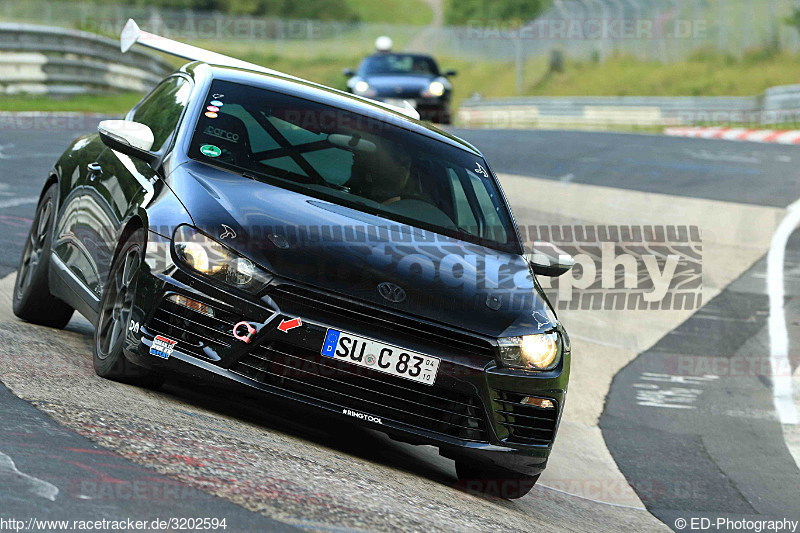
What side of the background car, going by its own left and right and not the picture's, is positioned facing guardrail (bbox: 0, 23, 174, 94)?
right

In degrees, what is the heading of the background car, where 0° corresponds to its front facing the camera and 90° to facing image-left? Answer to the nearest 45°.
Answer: approximately 0°

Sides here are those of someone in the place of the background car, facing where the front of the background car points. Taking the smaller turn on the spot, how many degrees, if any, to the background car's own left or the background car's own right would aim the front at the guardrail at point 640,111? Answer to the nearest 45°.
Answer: approximately 135° to the background car's own left

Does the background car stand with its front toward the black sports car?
yes

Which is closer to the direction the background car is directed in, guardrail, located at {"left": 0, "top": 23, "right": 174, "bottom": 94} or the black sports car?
the black sports car

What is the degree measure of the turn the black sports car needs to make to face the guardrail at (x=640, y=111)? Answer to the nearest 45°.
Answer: approximately 135° to its left

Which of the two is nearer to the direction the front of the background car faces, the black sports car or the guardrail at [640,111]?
the black sports car

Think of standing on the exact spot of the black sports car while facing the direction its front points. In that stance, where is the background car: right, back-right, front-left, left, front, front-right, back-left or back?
back-left

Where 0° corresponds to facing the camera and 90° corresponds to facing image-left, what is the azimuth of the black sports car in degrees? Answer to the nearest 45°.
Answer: approximately 315°
